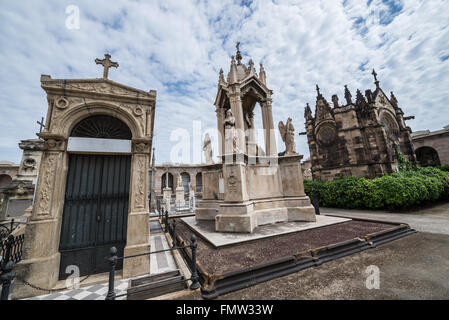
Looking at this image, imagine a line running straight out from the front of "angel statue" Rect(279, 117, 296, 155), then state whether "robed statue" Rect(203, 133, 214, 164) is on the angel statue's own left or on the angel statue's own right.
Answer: on the angel statue's own right

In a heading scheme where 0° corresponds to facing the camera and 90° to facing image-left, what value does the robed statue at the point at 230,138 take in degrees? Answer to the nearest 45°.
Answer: approximately 45°

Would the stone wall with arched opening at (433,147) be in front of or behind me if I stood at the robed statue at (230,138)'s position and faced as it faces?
behind

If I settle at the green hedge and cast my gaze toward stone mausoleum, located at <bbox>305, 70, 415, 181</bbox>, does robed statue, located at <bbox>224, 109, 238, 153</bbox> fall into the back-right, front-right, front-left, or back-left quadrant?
back-left
